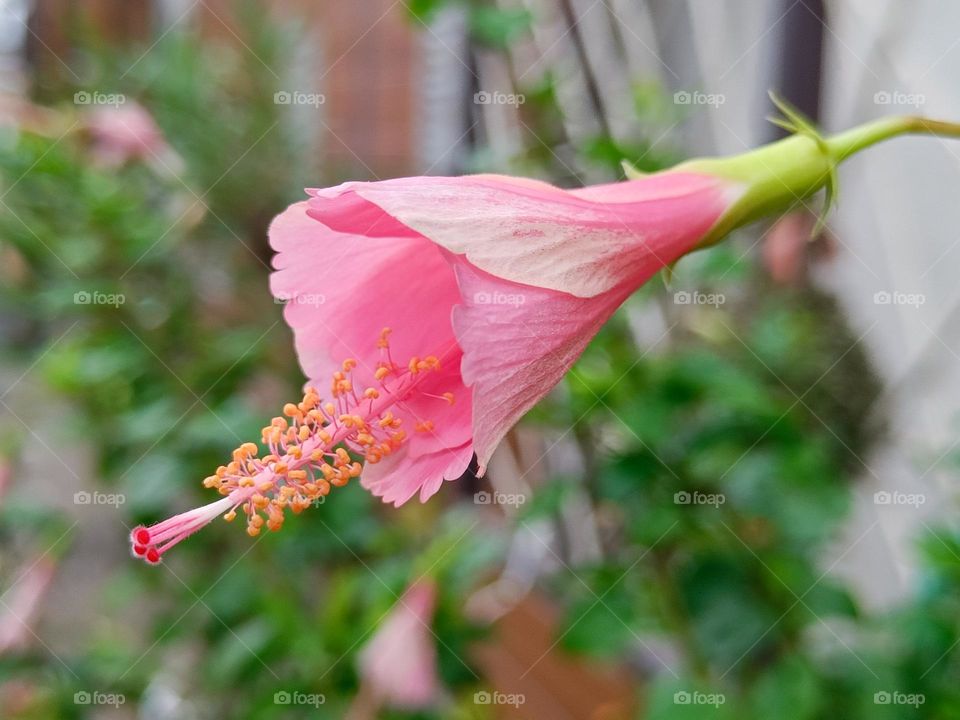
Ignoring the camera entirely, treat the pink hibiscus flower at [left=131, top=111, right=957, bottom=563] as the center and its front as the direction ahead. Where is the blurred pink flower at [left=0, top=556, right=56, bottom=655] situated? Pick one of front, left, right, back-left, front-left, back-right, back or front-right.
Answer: front-right

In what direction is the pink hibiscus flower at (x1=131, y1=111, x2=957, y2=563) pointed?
to the viewer's left
